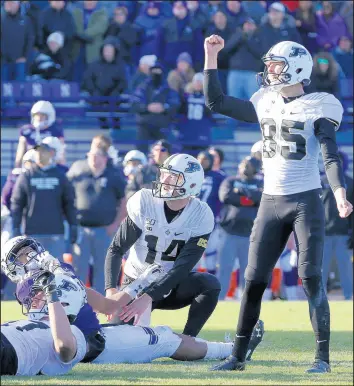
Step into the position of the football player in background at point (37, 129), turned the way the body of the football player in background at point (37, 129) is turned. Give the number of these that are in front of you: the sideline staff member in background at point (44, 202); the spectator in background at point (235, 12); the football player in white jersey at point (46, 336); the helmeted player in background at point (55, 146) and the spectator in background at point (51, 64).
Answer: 3

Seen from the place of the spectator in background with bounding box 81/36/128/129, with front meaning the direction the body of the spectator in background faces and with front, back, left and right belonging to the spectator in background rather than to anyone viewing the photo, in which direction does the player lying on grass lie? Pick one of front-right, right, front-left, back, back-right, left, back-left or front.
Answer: front

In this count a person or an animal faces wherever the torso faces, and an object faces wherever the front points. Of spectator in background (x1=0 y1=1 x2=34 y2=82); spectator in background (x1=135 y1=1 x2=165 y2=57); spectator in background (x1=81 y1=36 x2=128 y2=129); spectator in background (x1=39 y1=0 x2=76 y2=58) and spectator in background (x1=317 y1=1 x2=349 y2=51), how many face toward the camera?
5

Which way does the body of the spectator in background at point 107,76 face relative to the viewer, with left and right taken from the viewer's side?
facing the viewer

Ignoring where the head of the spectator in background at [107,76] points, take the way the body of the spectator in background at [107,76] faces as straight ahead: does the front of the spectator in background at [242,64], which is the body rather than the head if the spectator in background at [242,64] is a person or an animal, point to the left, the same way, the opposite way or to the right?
the same way

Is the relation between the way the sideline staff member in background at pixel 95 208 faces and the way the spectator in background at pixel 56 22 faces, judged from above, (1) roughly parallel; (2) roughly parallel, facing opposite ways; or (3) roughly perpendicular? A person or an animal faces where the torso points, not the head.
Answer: roughly parallel

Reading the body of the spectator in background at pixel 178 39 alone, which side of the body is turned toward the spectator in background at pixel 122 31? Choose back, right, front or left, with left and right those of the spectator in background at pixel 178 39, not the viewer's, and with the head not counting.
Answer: right

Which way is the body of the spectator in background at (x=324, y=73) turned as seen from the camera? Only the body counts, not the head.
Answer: toward the camera

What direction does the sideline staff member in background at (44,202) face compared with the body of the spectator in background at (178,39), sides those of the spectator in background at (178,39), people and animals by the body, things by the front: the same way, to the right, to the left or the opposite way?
the same way

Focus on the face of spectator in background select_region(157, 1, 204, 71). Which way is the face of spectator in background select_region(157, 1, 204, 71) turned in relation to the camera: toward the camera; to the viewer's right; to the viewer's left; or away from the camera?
toward the camera

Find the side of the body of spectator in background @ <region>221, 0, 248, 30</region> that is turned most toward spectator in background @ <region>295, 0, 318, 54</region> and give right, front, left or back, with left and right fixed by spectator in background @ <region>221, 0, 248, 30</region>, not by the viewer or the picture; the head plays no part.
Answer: left

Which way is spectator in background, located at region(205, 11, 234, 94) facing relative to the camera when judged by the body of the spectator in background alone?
toward the camera

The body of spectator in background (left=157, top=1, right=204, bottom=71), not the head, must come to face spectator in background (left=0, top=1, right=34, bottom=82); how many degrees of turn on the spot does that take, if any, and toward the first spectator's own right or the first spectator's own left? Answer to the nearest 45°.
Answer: approximately 90° to the first spectator's own right

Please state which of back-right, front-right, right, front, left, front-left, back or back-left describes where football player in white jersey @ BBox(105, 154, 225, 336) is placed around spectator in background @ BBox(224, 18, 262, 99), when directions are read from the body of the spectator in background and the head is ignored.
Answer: front

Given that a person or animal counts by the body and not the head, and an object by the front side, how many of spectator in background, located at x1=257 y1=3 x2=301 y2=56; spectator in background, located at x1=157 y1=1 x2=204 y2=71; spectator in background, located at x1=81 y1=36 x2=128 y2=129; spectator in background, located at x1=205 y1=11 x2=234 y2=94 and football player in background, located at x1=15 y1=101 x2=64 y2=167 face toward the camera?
5

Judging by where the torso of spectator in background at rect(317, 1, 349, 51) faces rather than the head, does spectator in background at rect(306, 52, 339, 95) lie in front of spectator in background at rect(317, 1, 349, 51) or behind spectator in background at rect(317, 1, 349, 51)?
in front
